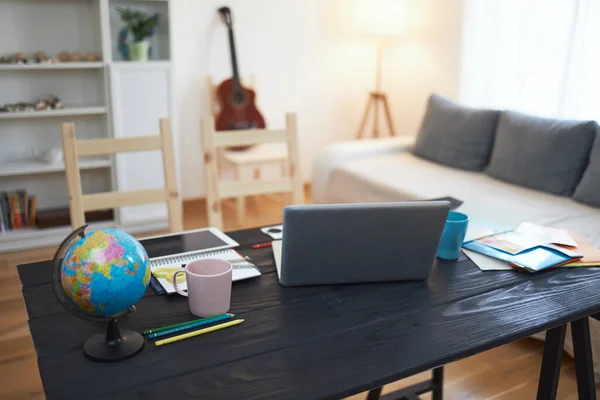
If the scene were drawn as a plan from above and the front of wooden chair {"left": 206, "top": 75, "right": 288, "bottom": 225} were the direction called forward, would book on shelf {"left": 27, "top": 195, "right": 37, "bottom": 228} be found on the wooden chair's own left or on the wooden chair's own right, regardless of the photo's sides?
on the wooden chair's own right

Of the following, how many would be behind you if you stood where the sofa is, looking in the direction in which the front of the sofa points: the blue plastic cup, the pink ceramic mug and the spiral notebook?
0

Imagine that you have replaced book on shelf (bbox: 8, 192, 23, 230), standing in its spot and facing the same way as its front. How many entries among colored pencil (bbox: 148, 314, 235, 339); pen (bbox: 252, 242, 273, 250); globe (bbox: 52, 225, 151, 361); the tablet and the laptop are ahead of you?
5

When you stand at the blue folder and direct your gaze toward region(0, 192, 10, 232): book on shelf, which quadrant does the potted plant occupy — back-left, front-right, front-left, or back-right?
front-right

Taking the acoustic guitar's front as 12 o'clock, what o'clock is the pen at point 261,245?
The pen is roughly at 12 o'clock from the acoustic guitar.

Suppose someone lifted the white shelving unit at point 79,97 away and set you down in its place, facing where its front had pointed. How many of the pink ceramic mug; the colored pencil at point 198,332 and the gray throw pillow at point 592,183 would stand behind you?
0

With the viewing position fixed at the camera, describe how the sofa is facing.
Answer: facing the viewer and to the left of the viewer

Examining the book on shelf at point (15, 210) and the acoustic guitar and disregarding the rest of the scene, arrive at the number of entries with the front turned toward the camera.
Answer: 2

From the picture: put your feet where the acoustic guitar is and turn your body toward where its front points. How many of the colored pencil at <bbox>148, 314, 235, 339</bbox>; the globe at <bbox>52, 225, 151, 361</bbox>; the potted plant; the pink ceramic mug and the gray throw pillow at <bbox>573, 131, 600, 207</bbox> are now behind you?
0

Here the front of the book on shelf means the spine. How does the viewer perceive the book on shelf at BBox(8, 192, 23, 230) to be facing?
facing the viewer

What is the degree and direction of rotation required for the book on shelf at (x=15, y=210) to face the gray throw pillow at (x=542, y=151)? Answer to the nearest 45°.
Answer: approximately 45° to its left

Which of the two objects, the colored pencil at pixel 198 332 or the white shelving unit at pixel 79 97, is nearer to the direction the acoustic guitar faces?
the colored pencil

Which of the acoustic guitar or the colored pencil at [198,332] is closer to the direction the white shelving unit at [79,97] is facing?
the colored pencil

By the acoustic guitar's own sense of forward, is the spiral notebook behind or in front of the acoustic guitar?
in front

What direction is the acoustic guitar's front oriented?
toward the camera

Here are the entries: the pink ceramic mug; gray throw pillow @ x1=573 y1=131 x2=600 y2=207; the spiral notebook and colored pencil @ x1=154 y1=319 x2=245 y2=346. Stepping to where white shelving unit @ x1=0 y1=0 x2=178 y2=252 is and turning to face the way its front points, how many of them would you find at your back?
0

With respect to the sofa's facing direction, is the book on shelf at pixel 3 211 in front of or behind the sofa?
in front

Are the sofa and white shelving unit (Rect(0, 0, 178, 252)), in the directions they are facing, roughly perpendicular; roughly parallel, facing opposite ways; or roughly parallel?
roughly perpendicular

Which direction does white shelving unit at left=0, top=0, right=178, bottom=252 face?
toward the camera

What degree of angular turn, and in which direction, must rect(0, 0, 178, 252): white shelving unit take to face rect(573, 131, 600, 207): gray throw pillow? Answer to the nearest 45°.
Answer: approximately 45° to its left
